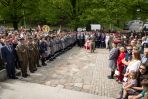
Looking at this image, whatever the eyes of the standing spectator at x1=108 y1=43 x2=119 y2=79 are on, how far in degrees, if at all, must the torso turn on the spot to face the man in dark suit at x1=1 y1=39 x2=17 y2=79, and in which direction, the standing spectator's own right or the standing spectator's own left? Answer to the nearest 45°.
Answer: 0° — they already face them

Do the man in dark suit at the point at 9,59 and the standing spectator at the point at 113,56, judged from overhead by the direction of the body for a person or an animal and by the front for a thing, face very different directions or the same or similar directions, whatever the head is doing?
very different directions

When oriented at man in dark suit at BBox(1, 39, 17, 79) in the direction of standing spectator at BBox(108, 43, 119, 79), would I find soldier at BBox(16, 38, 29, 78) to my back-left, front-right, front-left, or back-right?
front-left

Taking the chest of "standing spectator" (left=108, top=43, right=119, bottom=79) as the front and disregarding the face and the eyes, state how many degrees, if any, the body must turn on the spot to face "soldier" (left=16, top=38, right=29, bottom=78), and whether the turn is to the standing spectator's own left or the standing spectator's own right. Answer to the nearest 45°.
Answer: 0° — they already face them

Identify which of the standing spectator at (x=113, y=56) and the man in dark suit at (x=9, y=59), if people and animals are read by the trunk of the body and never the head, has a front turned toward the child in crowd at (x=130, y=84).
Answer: the man in dark suit

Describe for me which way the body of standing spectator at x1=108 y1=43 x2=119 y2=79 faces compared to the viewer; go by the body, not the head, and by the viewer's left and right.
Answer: facing to the left of the viewer

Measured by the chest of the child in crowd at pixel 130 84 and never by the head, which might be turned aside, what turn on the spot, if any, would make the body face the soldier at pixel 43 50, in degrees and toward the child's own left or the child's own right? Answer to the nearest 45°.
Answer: approximately 45° to the child's own right

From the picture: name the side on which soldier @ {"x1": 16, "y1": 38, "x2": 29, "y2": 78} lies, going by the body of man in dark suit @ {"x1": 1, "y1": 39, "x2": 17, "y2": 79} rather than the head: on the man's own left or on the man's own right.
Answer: on the man's own left

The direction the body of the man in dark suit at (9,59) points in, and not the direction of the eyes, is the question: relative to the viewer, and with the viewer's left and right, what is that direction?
facing the viewer and to the right of the viewer

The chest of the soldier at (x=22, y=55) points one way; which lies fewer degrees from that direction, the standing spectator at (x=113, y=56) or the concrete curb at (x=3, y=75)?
the standing spectator
